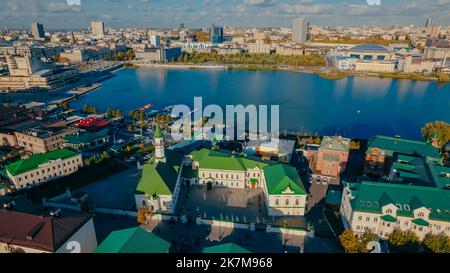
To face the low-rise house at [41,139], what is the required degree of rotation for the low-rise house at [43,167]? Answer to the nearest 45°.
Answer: approximately 135° to its left

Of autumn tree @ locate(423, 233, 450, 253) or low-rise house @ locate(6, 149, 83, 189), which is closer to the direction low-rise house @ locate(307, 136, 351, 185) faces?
the autumn tree

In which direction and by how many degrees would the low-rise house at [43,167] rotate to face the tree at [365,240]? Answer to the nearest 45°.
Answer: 0° — it already faces it

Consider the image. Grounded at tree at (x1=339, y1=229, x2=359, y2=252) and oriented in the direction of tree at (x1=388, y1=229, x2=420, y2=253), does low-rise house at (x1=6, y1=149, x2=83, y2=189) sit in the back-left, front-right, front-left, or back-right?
back-left

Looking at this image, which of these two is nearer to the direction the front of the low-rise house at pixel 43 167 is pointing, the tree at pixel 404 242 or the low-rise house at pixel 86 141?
the tree

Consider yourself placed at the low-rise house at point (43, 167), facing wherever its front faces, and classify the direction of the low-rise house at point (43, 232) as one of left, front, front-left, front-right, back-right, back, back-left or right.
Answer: front-right

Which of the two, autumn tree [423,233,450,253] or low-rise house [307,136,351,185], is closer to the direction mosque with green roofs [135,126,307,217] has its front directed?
the autumn tree

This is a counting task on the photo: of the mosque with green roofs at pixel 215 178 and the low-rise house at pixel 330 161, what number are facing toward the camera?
2

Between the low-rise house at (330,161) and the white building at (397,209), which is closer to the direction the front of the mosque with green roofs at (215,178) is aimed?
the white building

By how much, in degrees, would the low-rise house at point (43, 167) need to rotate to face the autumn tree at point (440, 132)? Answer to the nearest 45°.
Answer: approximately 45° to its left

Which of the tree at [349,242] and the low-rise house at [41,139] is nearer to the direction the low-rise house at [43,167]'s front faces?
the tree

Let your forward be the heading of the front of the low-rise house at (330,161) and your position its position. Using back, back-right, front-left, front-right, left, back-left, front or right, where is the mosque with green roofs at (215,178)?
front-right

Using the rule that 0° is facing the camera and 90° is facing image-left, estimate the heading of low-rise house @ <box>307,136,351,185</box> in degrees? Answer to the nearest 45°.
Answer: approximately 0°

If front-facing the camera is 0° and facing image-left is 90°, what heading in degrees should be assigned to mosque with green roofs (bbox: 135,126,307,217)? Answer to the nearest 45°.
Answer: approximately 0°
